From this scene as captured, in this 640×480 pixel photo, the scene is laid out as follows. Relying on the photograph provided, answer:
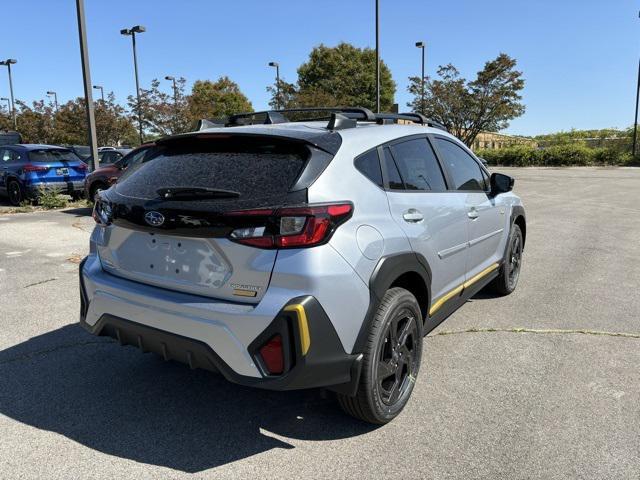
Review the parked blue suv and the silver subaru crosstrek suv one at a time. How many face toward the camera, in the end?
0

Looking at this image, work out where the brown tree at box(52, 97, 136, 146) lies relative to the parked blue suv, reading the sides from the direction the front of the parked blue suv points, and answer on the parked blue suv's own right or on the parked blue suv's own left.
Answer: on the parked blue suv's own right

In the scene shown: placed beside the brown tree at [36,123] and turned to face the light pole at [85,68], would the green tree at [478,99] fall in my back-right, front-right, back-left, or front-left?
front-left

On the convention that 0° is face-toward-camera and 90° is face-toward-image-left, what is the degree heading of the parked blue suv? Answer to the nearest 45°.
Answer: approximately 135°

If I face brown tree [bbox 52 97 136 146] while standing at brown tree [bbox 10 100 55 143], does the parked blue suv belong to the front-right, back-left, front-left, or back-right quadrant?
front-right

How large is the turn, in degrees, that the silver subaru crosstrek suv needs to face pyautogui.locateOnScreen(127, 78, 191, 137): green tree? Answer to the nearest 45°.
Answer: approximately 45° to its left

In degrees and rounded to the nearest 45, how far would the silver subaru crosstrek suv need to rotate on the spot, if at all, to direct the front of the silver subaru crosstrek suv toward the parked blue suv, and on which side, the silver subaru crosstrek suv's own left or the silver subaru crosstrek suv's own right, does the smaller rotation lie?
approximately 90° to the silver subaru crosstrek suv's own left

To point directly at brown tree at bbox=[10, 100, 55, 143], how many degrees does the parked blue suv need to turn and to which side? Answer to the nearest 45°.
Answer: approximately 45° to its right

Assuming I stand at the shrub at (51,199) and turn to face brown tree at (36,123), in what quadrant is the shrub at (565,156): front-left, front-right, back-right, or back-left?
front-right

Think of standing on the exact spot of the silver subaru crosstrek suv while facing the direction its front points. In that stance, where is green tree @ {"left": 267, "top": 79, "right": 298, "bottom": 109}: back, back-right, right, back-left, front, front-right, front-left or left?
front-left

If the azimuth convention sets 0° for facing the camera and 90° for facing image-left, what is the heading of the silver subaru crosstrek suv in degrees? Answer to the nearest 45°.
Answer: approximately 225°

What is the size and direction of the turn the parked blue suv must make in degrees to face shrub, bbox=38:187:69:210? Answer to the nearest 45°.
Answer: approximately 135° to its left
